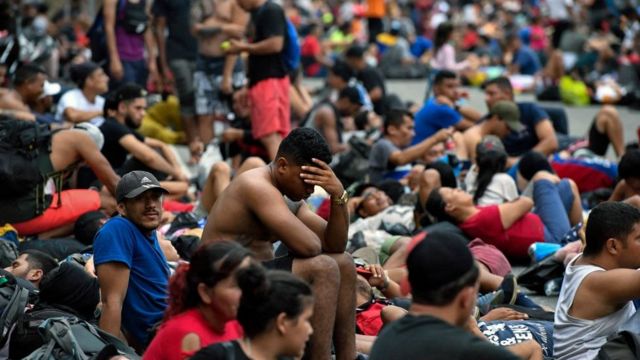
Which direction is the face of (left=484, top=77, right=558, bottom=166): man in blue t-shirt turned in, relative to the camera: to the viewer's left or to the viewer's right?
to the viewer's left

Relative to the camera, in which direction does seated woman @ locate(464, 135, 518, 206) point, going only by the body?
away from the camera

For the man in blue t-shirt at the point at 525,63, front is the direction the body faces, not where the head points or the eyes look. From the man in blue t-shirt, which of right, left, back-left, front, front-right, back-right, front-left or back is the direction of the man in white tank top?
left

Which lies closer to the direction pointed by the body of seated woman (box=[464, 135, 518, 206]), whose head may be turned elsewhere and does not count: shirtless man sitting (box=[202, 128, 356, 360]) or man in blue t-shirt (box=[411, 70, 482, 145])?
the man in blue t-shirt
